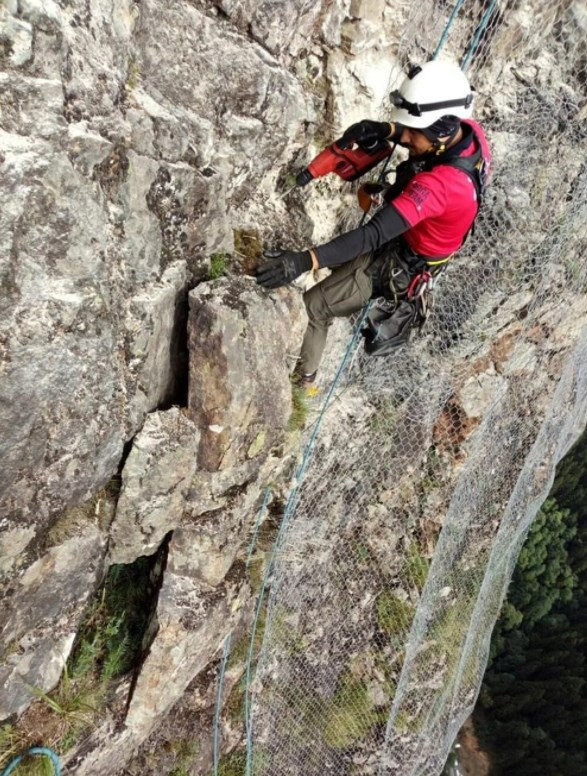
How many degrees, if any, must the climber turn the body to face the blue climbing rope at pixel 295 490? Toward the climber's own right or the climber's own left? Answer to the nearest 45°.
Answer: approximately 45° to the climber's own right

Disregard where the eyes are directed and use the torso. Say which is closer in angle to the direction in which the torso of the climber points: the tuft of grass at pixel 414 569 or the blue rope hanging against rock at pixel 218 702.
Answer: the blue rope hanging against rock

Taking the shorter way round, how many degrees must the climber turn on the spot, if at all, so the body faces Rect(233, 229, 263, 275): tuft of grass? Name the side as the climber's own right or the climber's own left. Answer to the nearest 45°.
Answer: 0° — they already face it

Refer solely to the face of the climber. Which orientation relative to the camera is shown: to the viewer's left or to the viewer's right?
to the viewer's left

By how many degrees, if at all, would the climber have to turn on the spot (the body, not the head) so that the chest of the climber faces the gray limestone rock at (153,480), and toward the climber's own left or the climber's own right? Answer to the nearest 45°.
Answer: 0° — they already face it

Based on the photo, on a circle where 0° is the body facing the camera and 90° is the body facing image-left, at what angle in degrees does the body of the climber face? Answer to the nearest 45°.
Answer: approximately 90°
